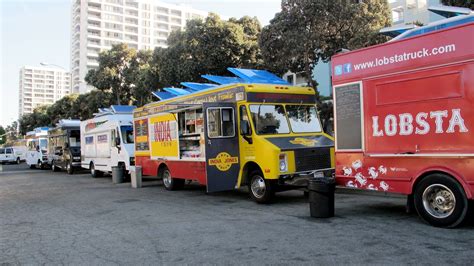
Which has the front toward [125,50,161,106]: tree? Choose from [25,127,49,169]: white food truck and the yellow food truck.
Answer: the white food truck

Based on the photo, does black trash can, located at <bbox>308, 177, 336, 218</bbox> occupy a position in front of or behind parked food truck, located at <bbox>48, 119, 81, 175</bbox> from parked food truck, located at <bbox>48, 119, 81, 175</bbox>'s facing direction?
in front

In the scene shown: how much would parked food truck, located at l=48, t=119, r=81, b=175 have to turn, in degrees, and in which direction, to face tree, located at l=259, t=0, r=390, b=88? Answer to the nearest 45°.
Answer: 0° — it already faces it

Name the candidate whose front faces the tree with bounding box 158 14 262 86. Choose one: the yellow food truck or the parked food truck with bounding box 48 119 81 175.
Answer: the parked food truck

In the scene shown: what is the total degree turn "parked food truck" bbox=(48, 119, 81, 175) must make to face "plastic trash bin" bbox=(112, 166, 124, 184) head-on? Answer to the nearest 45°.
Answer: approximately 45° to its right

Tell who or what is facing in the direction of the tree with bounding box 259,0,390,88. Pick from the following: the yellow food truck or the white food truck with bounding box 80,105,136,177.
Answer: the white food truck

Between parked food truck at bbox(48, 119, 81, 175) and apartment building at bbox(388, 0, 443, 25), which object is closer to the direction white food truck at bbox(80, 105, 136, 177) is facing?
the apartment building

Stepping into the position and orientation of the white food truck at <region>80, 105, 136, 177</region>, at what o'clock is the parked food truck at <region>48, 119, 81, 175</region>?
The parked food truck is roughly at 7 o'clock from the white food truck.

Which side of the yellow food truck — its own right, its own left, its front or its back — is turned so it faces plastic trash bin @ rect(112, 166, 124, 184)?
back

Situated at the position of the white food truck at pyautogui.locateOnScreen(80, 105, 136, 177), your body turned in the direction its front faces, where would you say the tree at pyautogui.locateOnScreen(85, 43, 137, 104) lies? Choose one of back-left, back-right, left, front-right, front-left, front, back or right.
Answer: back-left

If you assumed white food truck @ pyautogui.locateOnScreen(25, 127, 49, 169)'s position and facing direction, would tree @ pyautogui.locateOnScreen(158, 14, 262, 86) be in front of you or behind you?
in front

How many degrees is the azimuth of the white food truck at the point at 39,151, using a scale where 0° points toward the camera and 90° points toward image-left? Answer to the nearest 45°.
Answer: approximately 315°

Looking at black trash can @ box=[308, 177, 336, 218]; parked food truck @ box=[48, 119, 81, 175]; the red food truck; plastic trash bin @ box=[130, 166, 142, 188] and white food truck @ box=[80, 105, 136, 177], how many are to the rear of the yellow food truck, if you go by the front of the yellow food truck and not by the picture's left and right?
3

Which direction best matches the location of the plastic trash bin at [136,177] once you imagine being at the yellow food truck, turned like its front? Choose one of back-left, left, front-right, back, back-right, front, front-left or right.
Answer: back

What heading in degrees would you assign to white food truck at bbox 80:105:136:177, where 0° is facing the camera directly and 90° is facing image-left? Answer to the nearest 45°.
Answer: approximately 315°

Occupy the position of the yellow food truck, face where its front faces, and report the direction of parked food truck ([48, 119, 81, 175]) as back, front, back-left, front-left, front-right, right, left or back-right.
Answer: back
